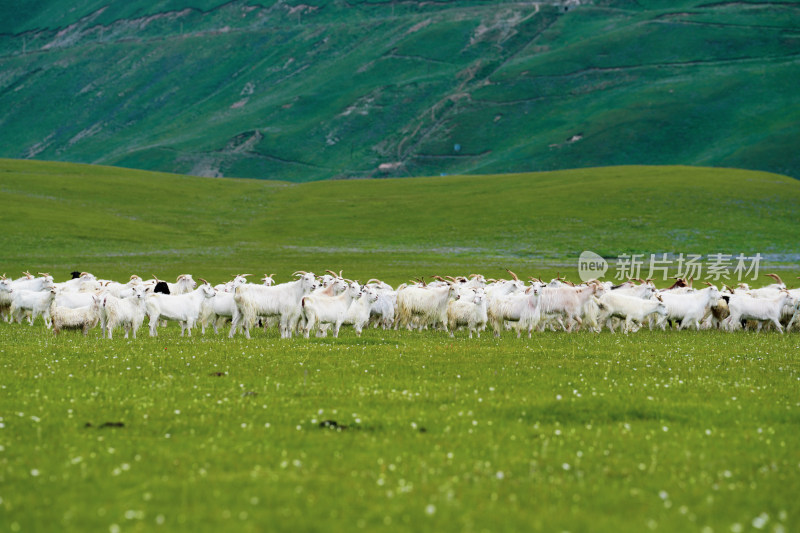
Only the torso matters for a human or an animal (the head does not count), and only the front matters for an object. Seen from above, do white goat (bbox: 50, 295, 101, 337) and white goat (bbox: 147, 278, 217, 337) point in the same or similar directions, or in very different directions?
same or similar directions

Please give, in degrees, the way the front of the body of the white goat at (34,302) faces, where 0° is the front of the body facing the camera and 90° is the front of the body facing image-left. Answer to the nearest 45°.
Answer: approximately 270°

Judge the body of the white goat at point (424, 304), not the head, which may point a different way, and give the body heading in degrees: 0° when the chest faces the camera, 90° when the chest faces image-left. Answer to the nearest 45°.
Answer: approximately 270°

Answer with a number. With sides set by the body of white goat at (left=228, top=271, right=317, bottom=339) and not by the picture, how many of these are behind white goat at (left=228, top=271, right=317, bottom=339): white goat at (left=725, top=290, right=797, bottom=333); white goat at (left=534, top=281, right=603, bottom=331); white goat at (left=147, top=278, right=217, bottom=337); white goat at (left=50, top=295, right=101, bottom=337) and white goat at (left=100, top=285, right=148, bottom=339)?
3

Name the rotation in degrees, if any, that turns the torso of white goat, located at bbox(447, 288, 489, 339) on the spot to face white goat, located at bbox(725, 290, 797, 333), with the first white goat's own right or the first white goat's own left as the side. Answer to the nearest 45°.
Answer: approximately 45° to the first white goat's own left

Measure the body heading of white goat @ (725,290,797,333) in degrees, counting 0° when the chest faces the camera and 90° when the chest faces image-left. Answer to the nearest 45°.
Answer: approximately 270°

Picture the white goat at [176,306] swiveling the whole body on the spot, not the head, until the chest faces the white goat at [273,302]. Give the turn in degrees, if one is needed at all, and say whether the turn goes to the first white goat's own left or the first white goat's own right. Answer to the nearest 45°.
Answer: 0° — it already faces it

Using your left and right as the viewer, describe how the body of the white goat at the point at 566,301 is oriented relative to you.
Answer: facing to the right of the viewer

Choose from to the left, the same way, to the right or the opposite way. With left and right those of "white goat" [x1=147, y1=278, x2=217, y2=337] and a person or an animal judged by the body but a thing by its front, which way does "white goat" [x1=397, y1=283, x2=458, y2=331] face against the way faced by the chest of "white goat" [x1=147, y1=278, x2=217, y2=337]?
the same way

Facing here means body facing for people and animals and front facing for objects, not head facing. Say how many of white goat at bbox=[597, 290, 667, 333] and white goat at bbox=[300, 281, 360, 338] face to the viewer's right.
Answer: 2

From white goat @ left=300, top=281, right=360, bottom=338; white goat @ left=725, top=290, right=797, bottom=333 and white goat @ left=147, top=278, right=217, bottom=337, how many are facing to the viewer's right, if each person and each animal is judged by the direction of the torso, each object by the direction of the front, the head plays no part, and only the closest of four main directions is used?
3

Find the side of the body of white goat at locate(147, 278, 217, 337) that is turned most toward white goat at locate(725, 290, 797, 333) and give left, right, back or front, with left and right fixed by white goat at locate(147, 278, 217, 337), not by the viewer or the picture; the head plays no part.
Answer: front

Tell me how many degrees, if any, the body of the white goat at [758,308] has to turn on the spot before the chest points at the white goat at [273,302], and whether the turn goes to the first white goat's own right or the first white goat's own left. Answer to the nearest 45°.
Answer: approximately 135° to the first white goat's own right

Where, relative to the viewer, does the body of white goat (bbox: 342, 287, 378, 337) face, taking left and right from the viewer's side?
facing the viewer and to the right of the viewer
